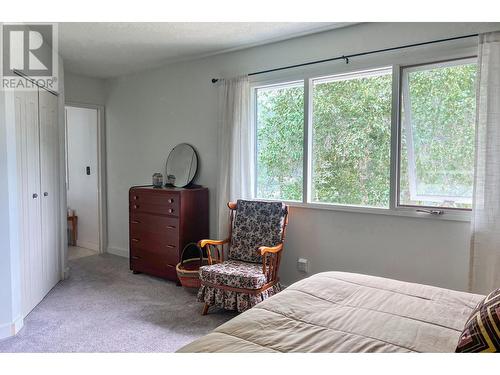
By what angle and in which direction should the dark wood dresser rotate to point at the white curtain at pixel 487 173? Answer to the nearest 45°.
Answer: approximately 90° to its left

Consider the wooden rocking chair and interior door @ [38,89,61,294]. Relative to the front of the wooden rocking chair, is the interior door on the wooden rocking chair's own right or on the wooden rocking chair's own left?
on the wooden rocking chair's own right

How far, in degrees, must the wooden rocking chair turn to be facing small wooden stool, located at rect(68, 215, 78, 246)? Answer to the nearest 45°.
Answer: approximately 90° to its right

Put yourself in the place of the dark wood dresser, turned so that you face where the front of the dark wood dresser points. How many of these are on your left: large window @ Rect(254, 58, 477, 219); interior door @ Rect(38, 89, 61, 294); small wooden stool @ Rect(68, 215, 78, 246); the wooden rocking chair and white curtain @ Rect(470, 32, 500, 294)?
3

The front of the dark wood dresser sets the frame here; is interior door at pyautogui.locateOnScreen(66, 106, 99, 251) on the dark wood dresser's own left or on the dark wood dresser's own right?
on the dark wood dresser's own right

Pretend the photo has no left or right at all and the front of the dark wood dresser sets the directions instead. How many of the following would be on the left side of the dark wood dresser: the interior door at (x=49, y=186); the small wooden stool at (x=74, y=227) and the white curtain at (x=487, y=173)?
1

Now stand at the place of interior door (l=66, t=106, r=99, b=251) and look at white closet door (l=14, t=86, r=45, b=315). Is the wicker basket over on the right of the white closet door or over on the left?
left

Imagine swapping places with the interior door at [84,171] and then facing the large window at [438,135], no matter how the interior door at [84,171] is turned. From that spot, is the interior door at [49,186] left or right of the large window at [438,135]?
right

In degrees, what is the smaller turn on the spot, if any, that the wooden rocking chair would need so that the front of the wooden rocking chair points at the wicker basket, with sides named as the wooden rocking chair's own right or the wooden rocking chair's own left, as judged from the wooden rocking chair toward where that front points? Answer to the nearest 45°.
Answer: approximately 90° to the wooden rocking chair's own right

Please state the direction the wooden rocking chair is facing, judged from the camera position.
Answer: facing the viewer and to the left of the viewer

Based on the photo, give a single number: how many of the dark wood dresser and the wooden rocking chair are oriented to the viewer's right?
0

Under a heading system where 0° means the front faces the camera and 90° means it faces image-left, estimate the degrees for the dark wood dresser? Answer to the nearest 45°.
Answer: approximately 45°

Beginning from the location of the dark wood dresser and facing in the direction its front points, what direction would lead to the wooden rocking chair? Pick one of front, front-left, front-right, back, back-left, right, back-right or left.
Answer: left

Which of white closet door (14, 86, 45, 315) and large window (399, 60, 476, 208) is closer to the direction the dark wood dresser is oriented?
the white closet door

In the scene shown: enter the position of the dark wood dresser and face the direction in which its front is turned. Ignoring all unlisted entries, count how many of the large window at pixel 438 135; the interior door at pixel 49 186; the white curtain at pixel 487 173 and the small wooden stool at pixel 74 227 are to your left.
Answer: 2

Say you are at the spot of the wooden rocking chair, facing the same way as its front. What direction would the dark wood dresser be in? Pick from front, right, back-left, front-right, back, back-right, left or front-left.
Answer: right

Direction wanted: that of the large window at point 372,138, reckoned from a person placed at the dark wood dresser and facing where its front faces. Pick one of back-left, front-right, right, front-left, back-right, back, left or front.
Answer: left

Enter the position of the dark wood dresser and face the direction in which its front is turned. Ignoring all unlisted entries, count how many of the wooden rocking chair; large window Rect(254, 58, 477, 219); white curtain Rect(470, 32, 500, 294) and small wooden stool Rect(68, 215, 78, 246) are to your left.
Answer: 3
